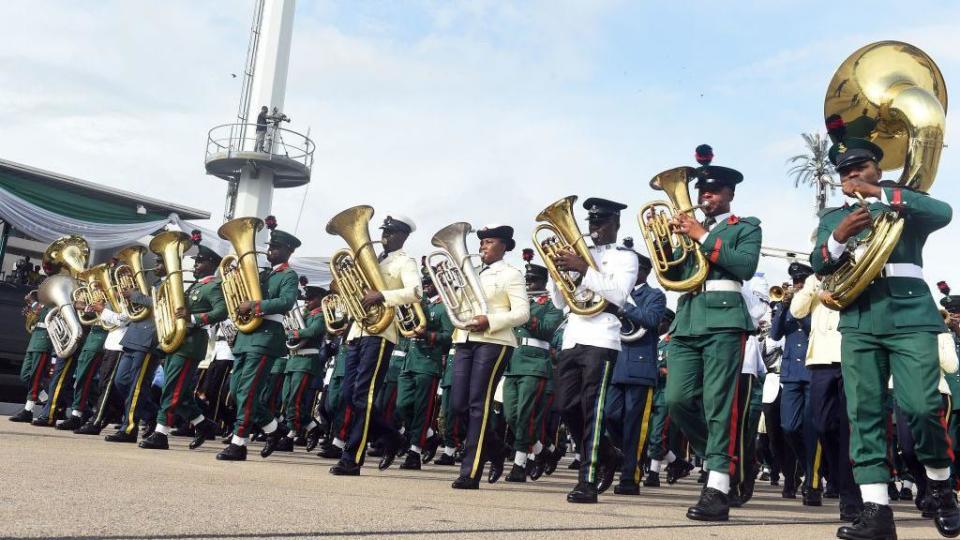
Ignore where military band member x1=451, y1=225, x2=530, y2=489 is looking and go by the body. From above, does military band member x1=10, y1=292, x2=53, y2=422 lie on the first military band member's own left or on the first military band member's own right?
on the first military band member's own right

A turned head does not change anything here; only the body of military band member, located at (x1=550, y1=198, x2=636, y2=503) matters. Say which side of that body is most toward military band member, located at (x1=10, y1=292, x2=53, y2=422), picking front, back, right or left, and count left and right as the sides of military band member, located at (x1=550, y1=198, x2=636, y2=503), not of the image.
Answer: right

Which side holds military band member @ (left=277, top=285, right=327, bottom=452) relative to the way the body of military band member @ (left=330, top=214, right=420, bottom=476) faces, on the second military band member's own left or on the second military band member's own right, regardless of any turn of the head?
on the second military band member's own right
